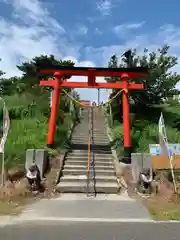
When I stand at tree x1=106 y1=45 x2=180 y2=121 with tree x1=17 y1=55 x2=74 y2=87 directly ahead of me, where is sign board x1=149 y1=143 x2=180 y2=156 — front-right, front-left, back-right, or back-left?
back-left

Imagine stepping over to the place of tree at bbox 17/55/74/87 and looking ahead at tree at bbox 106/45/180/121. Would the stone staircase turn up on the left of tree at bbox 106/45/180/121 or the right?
right

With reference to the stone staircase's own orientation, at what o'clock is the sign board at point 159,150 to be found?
The sign board is roughly at 9 o'clock from the stone staircase.

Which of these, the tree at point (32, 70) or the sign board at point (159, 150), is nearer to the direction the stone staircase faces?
the sign board

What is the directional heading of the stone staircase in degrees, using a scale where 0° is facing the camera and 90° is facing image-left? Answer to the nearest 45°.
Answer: approximately 0°

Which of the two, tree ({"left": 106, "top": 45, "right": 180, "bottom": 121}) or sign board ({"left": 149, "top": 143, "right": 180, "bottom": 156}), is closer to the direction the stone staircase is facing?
the sign board

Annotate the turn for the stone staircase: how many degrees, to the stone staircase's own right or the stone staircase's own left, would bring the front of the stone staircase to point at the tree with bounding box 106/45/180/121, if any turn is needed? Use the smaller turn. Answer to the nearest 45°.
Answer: approximately 135° to the stone staircase's own left
